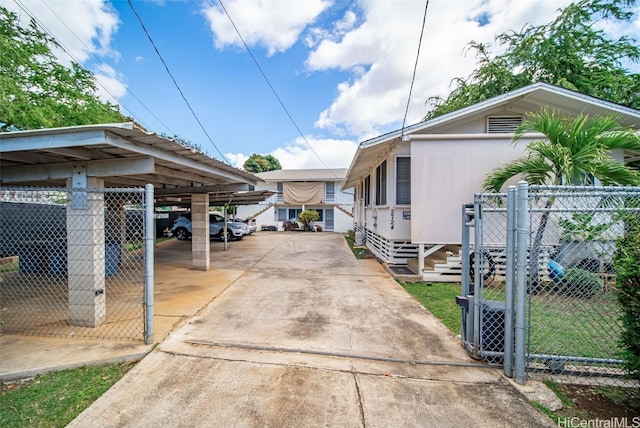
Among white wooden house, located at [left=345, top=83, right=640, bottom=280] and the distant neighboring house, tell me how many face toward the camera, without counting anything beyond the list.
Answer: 2

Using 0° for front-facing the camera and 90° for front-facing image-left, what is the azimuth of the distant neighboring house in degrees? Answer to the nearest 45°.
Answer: approximately 0°

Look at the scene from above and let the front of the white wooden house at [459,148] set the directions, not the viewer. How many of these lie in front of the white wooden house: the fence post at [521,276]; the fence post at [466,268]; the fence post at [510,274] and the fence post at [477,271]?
4

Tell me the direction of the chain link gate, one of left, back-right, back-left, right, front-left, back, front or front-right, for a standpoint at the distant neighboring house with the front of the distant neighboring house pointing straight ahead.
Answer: front

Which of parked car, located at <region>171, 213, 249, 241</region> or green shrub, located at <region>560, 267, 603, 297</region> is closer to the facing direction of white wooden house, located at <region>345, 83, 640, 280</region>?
the green shrub

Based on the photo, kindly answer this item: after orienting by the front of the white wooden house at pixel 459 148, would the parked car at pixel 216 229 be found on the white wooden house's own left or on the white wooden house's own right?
on the white wooden house's own right

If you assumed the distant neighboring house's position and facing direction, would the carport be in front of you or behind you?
in front

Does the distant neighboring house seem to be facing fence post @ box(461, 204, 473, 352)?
yes

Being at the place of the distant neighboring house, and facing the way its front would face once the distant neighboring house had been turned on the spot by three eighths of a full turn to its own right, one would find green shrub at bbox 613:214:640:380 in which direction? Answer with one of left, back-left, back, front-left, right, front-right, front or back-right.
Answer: back-left

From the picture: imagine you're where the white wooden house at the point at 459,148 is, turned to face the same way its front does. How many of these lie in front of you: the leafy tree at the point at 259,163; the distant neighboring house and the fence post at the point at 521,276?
1

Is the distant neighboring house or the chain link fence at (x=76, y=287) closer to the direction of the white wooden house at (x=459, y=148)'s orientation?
the chain link fence

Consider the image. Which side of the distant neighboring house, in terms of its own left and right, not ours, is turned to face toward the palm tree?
front

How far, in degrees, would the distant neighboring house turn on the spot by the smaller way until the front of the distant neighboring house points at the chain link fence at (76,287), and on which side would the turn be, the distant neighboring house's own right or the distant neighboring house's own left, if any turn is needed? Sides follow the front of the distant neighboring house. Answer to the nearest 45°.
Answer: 0° — it already faces it

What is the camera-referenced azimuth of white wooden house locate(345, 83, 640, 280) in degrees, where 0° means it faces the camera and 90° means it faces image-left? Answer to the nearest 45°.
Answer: approximately 0°
